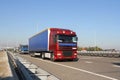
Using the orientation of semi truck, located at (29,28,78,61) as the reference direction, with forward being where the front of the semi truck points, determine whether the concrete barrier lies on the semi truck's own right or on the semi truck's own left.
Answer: on the semi truck's own right

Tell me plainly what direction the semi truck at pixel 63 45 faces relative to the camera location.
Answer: facing the viewer and to the right of the viewer
